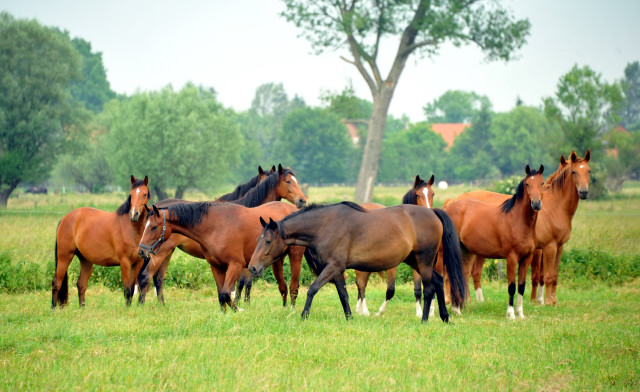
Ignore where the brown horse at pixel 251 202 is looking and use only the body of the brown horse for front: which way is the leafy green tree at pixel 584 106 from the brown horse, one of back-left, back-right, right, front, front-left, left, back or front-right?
front-left

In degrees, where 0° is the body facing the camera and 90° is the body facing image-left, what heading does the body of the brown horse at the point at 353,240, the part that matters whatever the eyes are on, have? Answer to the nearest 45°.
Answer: approximately 90°

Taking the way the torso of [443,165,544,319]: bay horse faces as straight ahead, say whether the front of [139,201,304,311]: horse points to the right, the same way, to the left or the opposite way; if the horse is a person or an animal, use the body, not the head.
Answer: to the right

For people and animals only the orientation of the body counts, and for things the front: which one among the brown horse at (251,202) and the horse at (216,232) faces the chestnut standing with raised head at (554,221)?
the brown horse

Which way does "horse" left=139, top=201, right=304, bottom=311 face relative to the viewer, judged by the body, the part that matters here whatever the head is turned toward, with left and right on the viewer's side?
facing to the left of the viewer

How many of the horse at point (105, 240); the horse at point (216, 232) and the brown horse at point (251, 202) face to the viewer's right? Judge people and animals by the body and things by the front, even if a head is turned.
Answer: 2

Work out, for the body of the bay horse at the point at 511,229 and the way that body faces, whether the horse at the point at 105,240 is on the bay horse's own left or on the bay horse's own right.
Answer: on the bay horse's own right

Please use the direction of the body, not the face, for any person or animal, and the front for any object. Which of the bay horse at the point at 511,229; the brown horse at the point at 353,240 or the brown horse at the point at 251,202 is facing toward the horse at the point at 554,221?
the brown horse at the point at 251,202

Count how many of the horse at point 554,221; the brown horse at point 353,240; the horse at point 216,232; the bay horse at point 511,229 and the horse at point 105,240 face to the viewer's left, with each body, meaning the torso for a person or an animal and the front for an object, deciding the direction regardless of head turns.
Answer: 2

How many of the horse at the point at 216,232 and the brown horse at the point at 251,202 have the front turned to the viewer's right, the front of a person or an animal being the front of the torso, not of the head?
1

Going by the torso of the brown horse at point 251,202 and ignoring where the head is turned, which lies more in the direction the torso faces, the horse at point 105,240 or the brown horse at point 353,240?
the brown horse

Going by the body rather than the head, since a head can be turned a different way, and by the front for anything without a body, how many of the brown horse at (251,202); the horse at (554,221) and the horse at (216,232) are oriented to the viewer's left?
1

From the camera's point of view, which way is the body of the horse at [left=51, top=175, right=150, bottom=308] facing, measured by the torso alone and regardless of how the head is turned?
to the viewer's right

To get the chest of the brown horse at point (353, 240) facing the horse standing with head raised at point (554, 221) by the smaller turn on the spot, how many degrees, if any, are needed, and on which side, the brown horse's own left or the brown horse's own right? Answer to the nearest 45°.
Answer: approximately 135° to the brown horse's own right

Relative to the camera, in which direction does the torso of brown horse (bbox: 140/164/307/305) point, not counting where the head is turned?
to the viewer's right

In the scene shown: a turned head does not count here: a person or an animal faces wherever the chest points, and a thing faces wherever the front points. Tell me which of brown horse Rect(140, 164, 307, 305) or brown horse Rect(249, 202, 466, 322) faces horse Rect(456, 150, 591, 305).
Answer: brown horse Rect(140, 164, 307, 305)
